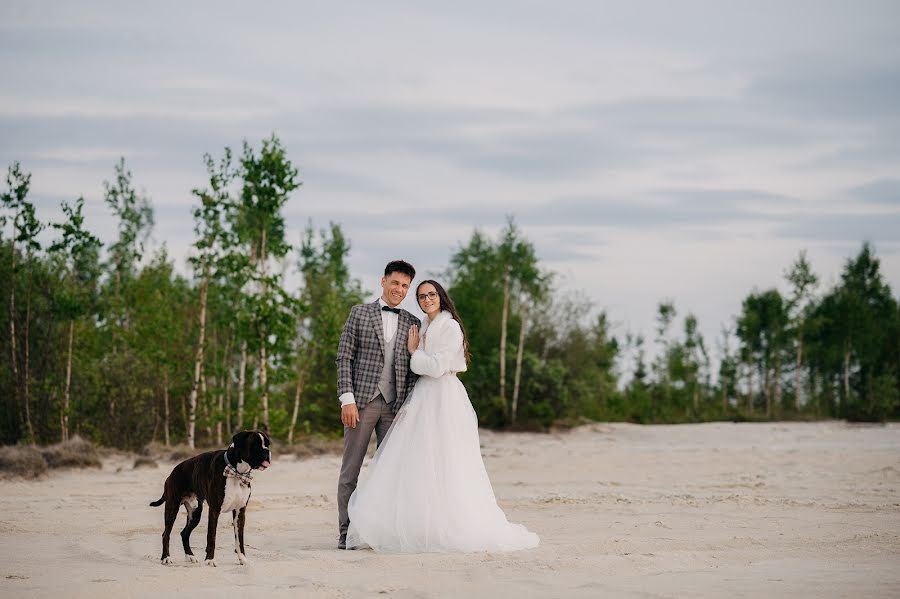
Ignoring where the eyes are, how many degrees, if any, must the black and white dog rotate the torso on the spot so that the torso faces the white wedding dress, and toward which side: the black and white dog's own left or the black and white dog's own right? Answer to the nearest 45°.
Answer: approximately 90° to the black and white dog's own left

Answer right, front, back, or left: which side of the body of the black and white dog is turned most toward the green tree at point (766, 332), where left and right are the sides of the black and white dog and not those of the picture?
left

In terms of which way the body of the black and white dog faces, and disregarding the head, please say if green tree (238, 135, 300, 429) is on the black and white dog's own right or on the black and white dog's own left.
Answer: on the black and white dog's own left

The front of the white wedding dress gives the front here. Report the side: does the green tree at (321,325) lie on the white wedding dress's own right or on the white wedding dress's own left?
on the white wedding dress's own right

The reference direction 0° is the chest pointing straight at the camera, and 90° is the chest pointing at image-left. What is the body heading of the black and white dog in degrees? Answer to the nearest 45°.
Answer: approximately 315°
